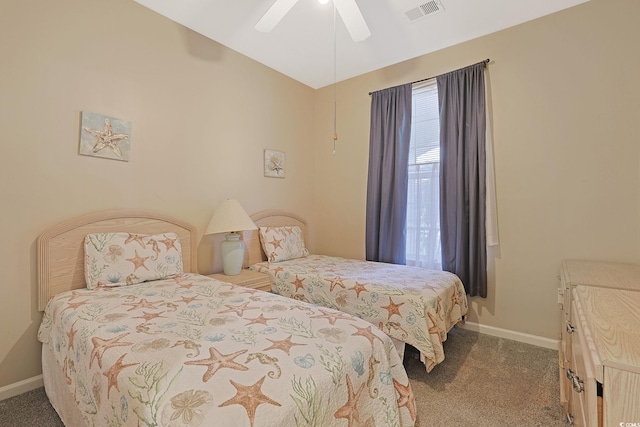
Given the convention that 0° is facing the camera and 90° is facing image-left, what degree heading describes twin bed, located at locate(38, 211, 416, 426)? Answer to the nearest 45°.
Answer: approximately 315°

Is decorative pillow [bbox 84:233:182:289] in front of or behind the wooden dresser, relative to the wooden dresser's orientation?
in front

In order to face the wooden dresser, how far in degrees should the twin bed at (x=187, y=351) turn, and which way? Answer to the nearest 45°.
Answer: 0° — it already faces it

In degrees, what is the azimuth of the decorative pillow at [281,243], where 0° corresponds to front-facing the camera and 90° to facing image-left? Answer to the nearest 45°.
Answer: approximately 315°

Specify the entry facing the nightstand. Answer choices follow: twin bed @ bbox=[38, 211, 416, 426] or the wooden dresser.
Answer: the wooden dresser

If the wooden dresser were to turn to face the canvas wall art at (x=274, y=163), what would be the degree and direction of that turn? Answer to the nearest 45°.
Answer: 0° — it already faces it

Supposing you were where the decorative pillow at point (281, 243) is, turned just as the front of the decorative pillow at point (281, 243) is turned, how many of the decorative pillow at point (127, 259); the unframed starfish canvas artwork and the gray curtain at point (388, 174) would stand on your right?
2

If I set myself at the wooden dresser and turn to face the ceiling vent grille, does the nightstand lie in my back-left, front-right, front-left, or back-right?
front-left

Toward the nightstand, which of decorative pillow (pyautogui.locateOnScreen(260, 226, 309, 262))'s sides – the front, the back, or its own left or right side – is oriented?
right

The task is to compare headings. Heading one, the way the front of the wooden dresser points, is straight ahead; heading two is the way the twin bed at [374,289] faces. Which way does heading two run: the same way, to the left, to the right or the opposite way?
the opposite way

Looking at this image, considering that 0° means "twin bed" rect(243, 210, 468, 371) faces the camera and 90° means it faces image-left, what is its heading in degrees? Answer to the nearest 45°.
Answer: approximately 315°

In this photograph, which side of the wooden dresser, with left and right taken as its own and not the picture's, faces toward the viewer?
left

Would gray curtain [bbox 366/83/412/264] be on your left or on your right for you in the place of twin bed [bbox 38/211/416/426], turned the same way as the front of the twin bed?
on your left

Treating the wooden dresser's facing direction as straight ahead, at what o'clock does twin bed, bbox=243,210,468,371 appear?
The twin bed is roughly at 1 o'clock from the wooden dresser.

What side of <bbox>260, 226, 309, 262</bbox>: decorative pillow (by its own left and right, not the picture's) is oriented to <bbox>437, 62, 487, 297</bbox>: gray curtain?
front

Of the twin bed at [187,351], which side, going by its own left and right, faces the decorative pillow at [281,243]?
left

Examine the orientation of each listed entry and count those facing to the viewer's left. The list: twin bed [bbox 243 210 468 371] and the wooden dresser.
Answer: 1

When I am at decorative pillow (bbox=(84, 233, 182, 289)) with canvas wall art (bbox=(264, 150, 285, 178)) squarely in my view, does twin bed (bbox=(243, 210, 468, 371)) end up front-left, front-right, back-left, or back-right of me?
front-right
